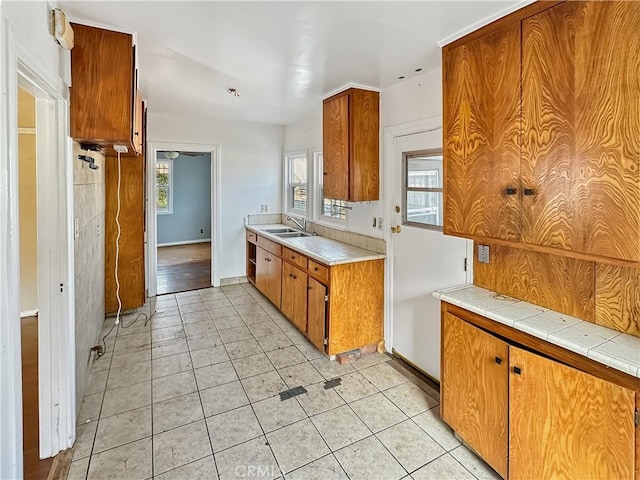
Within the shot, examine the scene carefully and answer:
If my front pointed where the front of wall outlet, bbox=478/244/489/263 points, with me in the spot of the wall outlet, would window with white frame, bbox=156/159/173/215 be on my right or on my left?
on my right

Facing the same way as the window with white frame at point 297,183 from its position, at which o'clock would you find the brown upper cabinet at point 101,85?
The brown upper cabinet is roughly at 11 o'clock from the window with white frame.

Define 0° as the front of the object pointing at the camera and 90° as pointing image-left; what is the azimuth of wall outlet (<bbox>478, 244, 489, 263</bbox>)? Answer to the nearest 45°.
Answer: approximately 45°

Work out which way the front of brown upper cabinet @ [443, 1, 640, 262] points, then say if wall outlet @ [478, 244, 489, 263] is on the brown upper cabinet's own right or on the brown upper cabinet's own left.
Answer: on the brown upper cabinet's own right

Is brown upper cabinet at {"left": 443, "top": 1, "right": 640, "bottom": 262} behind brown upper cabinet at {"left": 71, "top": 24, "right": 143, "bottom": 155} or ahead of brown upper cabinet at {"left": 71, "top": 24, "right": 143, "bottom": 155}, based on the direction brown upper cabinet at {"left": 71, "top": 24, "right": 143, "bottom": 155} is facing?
ahead

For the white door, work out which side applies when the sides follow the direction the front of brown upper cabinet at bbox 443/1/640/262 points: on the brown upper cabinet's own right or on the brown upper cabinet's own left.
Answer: on the brown upper cabinet's own right

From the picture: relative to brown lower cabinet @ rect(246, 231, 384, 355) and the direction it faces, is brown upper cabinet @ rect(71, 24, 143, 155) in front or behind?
in front

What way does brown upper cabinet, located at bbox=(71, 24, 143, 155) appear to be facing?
to the viewer's right

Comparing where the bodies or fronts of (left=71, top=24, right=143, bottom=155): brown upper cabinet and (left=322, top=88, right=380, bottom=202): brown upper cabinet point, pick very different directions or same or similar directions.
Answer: very different directions

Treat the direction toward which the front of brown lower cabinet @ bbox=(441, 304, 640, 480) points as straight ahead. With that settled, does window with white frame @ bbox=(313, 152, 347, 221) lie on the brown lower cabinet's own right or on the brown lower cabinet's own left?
on the brown lower cabinet's own right

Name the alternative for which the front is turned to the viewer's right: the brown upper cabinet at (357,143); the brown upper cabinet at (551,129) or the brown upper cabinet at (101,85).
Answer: the brown upper cabinet at (101,85)

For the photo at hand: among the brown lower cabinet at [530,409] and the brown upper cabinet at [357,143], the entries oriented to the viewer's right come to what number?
0
